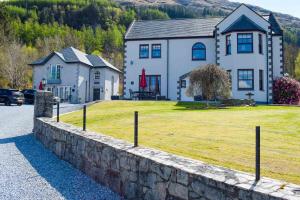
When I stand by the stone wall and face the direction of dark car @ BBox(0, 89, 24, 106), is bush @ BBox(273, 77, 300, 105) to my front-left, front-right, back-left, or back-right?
front-right

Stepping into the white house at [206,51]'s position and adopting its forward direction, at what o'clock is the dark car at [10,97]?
The dark car is roughly at 3 o'clock from the white house.

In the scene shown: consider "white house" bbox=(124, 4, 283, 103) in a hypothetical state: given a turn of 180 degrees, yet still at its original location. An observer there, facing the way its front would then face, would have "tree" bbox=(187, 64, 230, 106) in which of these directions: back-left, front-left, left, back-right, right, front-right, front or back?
back

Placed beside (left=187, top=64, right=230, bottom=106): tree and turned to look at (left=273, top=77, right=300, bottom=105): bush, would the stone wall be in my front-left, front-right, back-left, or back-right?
back-right

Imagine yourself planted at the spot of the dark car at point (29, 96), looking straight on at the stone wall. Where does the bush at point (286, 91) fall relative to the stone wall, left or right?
left

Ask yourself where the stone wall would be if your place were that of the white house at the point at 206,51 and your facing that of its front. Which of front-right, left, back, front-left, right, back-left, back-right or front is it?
front

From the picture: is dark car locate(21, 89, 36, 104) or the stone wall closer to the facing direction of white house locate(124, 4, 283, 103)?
the stone wall

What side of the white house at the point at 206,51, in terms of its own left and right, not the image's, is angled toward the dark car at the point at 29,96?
right

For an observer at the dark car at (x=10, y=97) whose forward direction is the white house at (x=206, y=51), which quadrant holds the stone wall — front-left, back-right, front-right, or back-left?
front-right

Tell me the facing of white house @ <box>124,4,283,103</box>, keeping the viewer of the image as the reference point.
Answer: facing the viewer

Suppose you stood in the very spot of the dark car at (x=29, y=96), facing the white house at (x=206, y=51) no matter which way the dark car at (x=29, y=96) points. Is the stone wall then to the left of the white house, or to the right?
right
